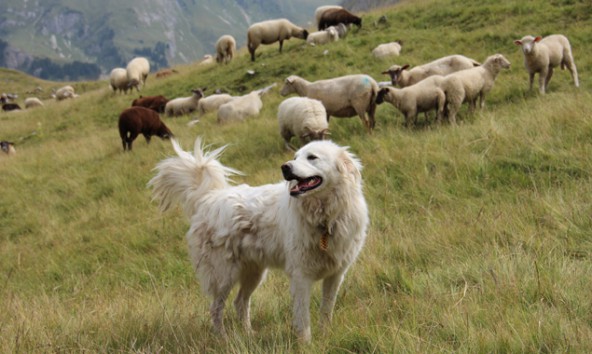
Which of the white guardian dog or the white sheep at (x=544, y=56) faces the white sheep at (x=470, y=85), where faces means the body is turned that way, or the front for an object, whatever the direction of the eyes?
the white sheep at (x=544, y=56)

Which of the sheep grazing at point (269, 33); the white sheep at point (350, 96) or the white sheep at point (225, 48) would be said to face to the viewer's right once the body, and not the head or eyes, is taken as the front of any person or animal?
the sheep grazing

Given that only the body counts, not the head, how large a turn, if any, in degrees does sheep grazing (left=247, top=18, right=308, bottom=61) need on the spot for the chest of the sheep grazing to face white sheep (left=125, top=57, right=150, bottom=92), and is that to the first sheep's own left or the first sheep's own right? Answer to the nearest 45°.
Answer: approximately 135° to the first sheep's own left

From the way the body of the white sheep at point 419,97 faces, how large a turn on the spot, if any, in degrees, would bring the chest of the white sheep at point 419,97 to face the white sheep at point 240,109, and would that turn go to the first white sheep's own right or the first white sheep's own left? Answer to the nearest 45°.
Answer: approximately 45° to the first white sheep's own right

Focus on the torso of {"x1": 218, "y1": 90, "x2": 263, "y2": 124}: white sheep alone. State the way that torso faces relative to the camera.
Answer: to the viewer's right

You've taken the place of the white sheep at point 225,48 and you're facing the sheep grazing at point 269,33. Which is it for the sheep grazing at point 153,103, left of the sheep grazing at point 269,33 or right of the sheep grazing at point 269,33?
right

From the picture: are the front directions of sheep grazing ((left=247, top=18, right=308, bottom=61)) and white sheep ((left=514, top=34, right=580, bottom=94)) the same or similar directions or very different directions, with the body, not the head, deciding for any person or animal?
very different directions

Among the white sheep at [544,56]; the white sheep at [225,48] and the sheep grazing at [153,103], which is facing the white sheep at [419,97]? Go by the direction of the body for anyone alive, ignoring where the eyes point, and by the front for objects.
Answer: the white sheep at [544,56]

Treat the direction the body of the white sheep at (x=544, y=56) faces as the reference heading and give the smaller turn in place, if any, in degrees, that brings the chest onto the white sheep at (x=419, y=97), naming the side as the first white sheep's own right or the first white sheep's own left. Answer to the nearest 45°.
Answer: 0° — it already faces it

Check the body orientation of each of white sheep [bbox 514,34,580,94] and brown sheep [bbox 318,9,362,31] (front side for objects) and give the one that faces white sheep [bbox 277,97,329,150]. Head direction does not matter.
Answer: white sheep [bbox 514,34,580,94]
